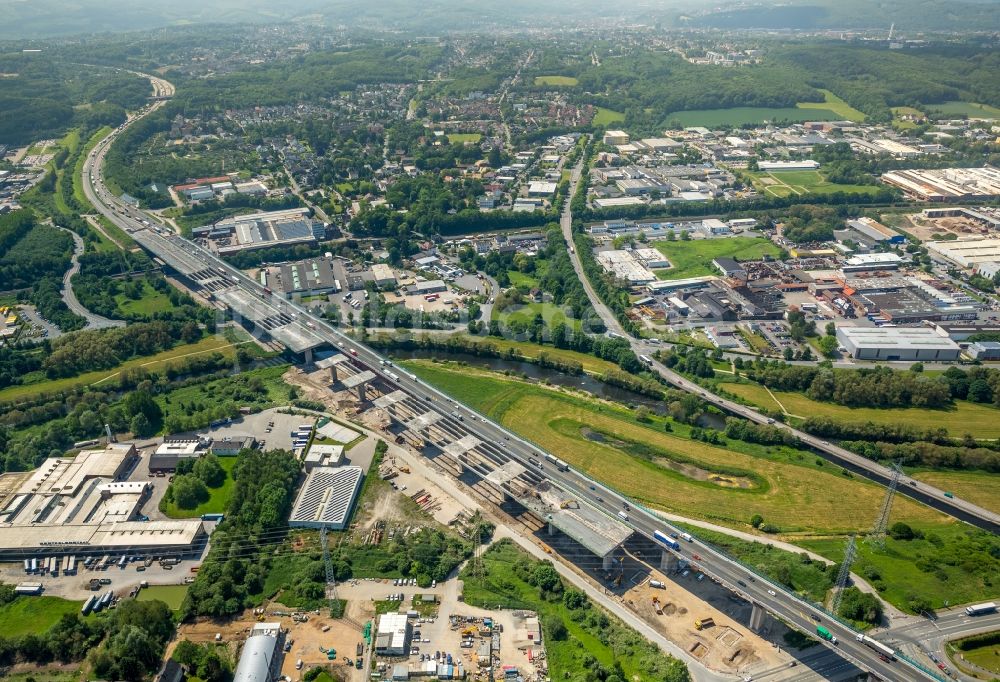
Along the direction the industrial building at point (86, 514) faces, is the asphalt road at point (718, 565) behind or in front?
in front

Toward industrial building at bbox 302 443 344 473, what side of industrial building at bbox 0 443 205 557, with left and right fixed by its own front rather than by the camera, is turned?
left

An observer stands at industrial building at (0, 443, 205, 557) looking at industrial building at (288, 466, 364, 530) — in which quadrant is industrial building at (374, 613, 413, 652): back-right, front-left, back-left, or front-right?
front-right

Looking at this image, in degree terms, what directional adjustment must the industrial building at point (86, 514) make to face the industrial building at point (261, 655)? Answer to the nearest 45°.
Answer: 0° — it already faces it

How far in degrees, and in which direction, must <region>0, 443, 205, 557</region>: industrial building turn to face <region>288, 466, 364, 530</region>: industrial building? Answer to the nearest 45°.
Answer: approximately 45° to its left

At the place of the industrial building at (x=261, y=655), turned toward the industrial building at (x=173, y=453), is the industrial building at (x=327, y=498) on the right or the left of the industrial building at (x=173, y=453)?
right

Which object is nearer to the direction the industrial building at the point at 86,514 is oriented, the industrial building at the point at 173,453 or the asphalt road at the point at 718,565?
the asphalt road

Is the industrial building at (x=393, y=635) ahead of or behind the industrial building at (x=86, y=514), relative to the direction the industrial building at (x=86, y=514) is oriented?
ahead

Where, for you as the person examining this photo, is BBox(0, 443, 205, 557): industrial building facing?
facing the viewer

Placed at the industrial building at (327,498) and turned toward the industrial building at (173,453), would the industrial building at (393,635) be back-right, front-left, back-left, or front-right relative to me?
back-left
